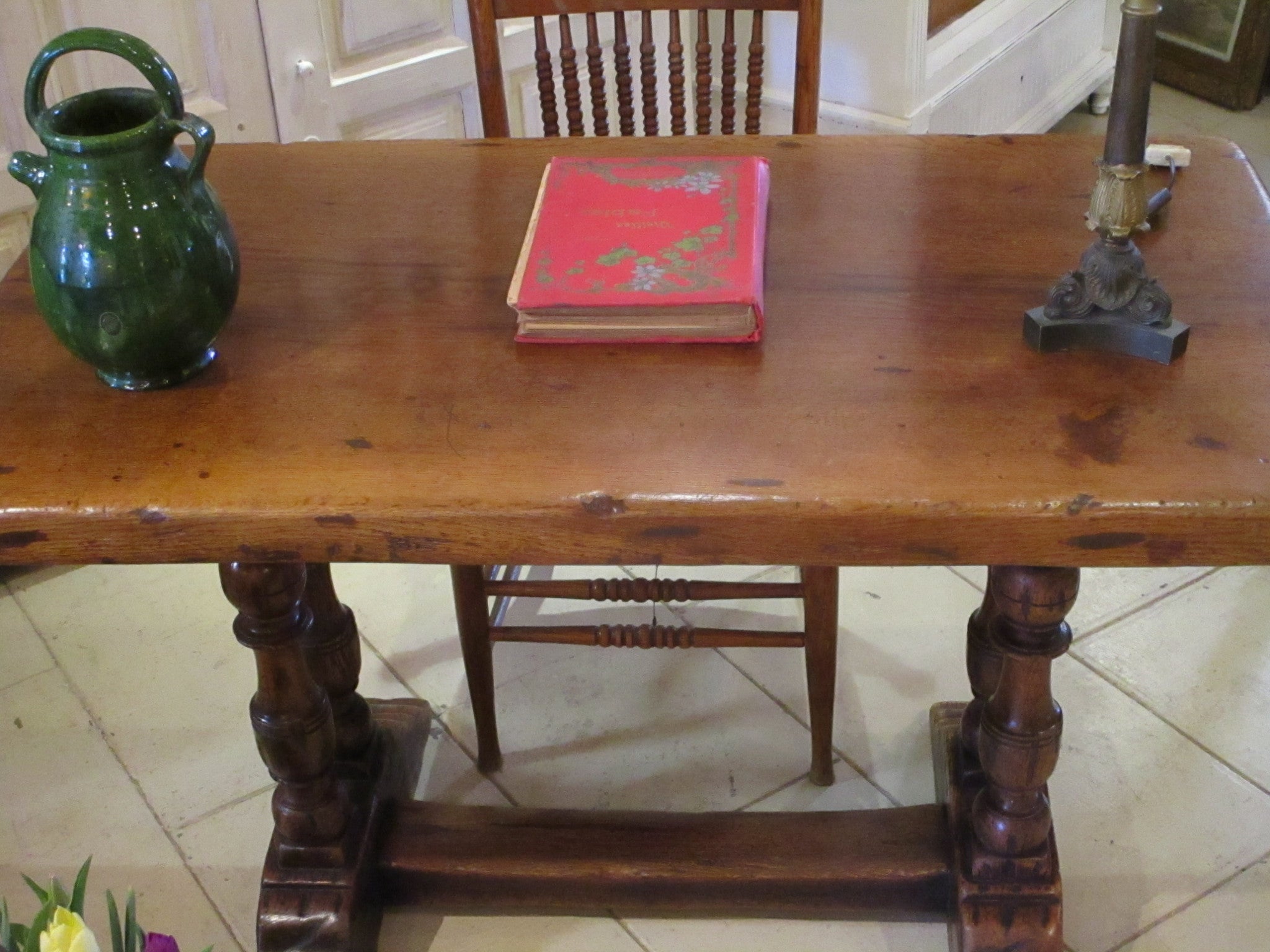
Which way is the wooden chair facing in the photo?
toward the camera

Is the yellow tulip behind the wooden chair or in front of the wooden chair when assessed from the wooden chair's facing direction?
in front

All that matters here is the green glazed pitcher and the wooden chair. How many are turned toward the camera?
1

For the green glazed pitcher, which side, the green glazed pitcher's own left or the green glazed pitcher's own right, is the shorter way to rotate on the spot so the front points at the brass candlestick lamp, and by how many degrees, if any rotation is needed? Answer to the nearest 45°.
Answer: approximately 180°

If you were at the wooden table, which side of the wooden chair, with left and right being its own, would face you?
front

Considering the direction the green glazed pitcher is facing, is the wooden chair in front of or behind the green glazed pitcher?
behind

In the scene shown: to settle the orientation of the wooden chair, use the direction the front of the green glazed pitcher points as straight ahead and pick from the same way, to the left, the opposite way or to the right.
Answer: to the left

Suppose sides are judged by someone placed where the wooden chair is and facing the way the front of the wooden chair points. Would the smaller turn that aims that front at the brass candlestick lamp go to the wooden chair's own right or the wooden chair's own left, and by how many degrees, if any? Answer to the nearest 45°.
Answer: approximately 45° to the wooden chair's own left

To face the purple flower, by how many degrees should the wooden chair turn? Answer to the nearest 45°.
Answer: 0° — it already faces it

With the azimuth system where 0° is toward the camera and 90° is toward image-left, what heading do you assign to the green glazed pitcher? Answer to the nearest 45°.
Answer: approximately 90°
